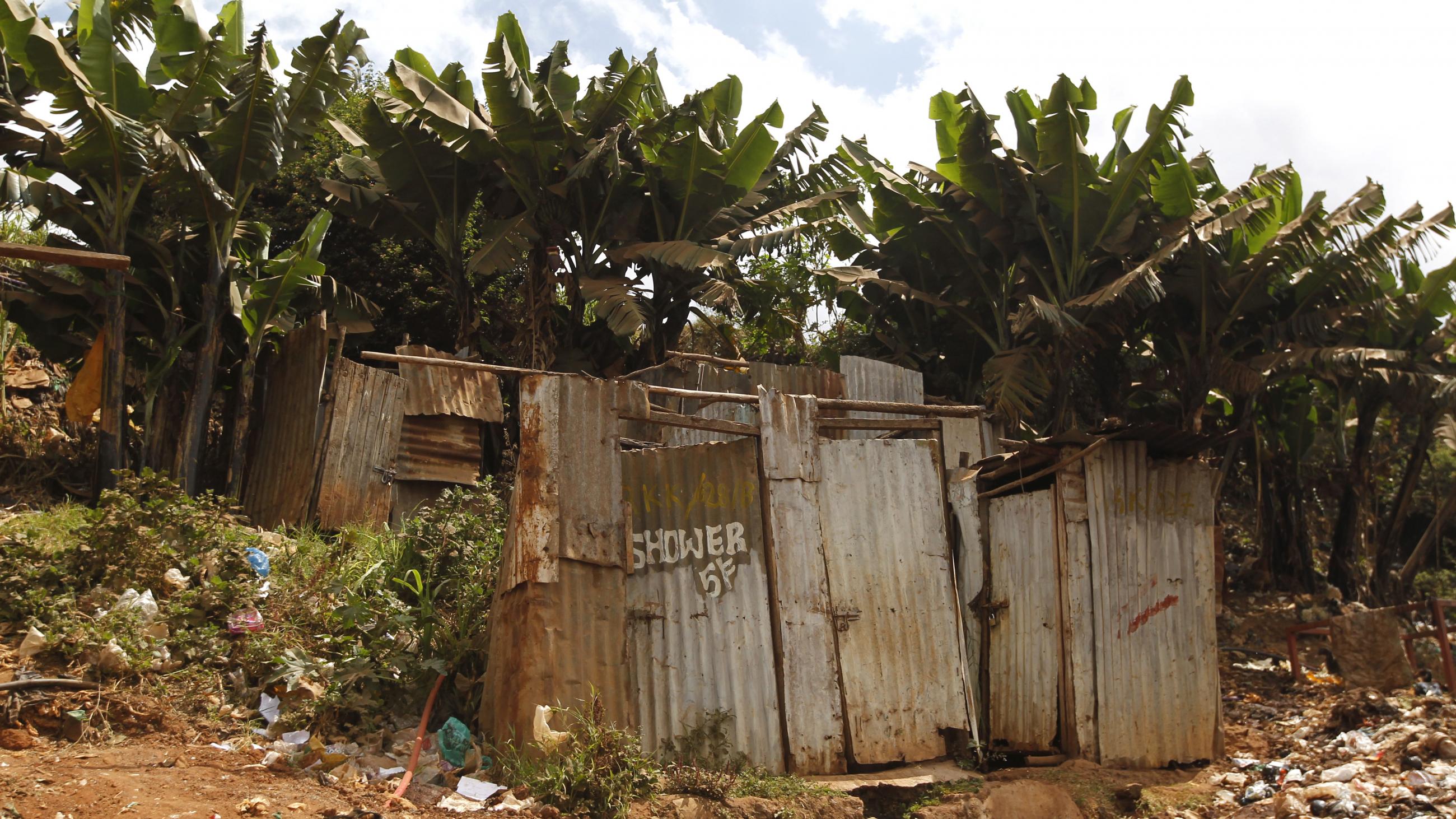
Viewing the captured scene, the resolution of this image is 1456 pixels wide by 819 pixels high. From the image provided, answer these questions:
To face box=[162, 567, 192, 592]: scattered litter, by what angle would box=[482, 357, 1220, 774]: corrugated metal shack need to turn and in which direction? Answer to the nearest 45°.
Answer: approximately 90° to its right

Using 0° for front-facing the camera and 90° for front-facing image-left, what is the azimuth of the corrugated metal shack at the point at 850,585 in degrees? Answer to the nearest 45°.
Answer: approximately 0°

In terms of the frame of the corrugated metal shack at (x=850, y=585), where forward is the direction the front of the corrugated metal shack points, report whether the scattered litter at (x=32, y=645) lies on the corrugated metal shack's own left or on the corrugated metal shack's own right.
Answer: on the corrugated metal shack's own right

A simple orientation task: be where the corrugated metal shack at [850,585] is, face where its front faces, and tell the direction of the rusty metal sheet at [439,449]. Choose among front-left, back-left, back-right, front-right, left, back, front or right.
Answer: back-right

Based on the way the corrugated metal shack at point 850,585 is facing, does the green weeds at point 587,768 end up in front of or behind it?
in front

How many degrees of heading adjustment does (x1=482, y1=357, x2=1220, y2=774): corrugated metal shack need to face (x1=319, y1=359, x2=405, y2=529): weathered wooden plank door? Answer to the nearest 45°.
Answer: approximately 135° to its right

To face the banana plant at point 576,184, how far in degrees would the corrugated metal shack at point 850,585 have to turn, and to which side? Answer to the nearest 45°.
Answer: approximately 135° to its right

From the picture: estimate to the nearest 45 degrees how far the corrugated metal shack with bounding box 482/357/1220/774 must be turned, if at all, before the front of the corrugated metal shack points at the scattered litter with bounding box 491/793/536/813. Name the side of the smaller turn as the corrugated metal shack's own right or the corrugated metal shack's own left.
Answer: approximately 45° to the corrugated metal shack's own right

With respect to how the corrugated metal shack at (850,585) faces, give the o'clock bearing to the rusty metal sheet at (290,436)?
The rusty metal sheet is roughly at 4 o'clock from the corrugated metal shack.

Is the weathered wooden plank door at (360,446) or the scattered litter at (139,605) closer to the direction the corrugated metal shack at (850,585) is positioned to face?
the scattered litter

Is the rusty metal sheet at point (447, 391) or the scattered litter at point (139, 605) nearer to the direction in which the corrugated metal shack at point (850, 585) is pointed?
the scattered litter

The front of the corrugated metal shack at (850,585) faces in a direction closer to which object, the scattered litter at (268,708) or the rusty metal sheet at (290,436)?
the scattered litter
